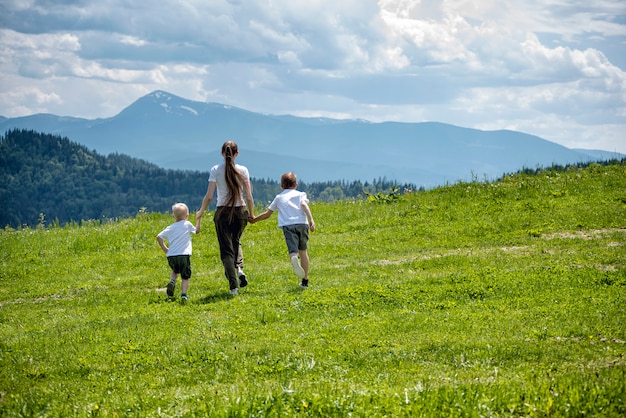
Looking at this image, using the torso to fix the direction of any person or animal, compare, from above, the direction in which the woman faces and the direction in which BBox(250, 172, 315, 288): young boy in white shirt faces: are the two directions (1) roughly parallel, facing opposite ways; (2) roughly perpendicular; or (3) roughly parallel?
roughly parallel

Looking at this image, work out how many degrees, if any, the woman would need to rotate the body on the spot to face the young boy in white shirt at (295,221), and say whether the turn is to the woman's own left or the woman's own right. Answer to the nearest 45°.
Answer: approximately 90° to the woman's own right

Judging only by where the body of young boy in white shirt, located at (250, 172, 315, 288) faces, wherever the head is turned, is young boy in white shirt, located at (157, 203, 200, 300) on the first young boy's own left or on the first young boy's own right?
on the first young boy's own left

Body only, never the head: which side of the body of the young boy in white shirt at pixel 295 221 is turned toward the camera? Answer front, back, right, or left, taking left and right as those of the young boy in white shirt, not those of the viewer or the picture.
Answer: back

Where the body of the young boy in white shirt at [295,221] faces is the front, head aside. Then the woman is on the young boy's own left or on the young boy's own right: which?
on the young boy's own left

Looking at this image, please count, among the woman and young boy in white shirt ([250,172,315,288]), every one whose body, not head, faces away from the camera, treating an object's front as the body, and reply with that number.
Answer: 2

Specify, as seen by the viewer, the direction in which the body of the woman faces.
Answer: away from the camera

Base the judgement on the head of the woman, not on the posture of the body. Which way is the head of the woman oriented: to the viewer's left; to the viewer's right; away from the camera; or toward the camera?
away from the camera

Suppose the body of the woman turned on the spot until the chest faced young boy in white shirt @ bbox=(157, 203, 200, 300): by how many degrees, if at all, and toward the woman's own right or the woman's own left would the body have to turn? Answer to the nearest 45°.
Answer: approximately 90° to the woman's own left
